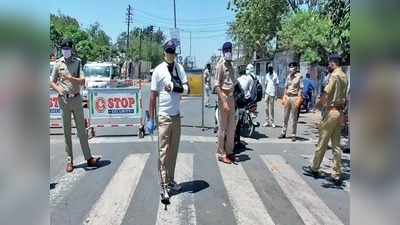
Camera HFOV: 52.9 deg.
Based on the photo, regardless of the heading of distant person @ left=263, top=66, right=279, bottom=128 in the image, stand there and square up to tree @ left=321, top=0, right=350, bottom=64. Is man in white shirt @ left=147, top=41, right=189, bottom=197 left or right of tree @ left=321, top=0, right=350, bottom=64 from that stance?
right

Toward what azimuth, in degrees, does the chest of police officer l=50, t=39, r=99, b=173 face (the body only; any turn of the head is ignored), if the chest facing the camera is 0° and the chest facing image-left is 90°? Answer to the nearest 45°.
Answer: approximately 0°

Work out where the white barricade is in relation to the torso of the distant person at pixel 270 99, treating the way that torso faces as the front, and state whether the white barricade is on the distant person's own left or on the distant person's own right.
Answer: on the distant person's own right

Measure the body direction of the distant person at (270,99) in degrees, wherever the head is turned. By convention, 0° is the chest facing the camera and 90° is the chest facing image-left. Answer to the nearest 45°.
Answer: approximately 0°

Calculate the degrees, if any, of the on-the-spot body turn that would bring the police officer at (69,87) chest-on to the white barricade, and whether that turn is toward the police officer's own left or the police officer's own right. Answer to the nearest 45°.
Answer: approximately 180°

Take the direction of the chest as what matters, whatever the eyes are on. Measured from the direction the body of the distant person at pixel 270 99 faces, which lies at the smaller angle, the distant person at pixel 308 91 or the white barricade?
the white barricade

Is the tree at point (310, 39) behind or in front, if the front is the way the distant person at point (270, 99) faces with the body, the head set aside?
behind

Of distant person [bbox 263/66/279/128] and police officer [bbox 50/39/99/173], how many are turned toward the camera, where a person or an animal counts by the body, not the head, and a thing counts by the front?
2

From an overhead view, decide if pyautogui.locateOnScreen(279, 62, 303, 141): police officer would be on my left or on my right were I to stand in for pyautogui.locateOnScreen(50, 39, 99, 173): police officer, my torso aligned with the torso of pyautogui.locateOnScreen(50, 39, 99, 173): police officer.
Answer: on my left

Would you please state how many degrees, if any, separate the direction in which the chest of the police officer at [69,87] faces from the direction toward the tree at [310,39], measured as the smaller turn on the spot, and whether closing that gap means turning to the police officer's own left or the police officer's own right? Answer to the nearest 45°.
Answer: approximately 135° to the police officer's own left
